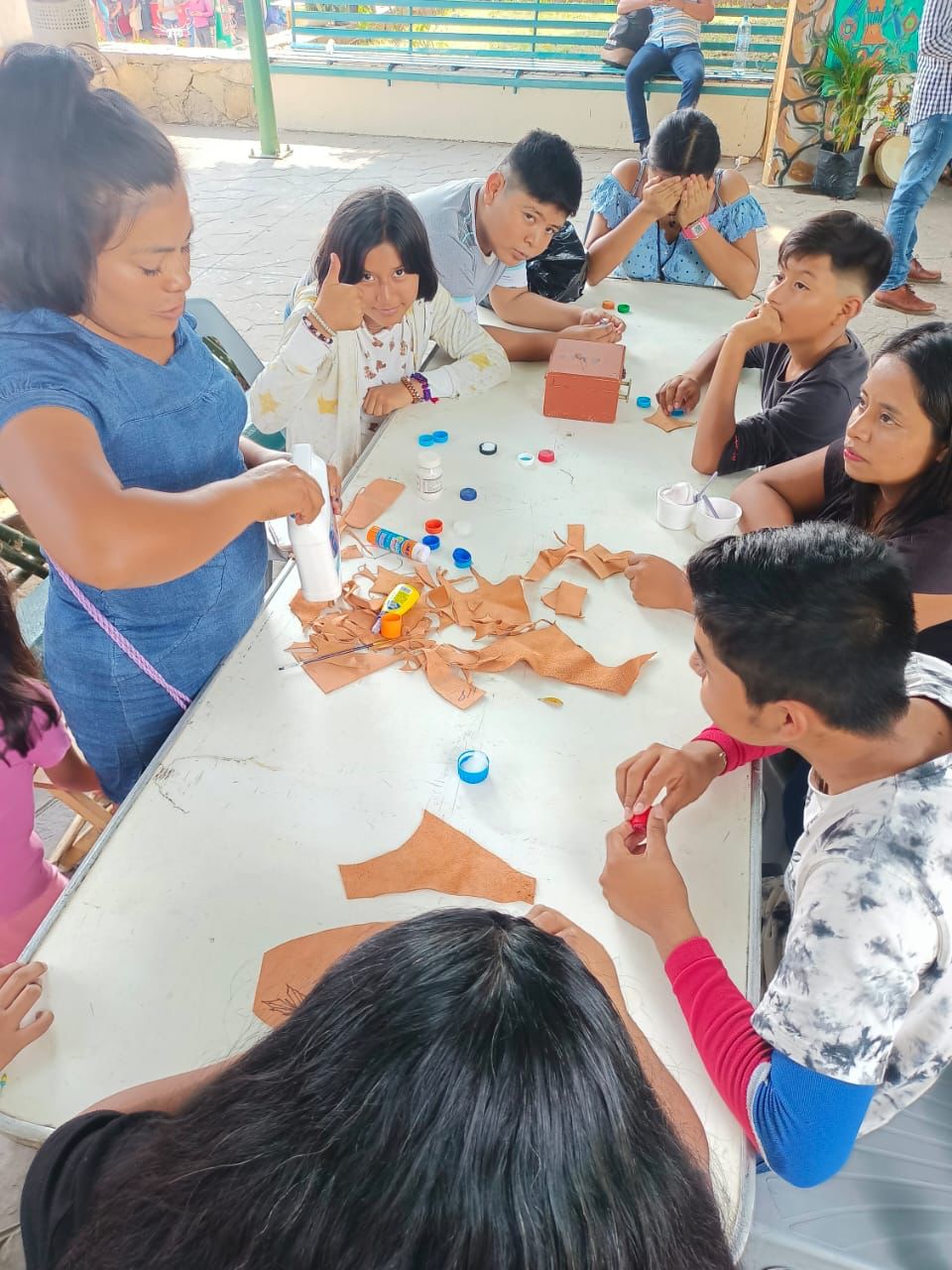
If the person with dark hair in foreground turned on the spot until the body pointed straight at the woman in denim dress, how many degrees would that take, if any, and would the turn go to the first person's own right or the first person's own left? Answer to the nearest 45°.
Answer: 0° — they already face them

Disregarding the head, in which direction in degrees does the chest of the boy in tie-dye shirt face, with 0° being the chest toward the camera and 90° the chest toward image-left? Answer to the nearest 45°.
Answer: approximately 90°

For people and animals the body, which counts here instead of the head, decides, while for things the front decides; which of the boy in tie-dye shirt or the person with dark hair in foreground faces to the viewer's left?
the boy in tie-dye shirt

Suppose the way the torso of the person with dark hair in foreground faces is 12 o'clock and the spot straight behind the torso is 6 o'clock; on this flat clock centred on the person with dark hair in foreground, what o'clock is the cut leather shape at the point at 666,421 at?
The cut leather shape is roughly at 1 o'clock from the person with dark hair in foreground.

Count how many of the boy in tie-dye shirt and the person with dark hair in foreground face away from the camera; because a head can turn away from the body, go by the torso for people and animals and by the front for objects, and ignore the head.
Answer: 1

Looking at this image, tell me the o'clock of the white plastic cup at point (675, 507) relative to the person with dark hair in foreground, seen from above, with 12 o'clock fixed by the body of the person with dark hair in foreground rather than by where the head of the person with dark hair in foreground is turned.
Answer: The white plastic cup is roughly at 1 o'clock from the person with dark hair in foreground.

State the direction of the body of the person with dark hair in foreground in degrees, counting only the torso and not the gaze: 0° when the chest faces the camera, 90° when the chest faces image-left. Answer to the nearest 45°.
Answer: approximately 180°
